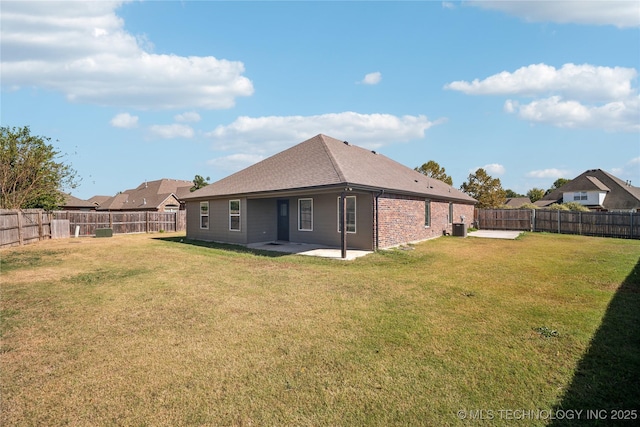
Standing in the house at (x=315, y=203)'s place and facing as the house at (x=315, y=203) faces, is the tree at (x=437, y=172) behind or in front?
in front

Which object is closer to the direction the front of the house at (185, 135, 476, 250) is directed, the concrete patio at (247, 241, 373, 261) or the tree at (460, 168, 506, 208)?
the tree

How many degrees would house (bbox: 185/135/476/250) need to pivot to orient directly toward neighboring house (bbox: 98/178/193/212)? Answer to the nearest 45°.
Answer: approximately 90° to its left

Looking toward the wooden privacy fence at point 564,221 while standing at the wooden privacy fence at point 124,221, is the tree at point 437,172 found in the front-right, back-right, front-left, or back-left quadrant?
front-left

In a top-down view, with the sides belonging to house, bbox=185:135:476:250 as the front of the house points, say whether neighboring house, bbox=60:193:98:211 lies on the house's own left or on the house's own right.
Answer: on the house's own left

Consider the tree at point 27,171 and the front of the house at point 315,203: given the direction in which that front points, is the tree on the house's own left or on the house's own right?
on the house's own left

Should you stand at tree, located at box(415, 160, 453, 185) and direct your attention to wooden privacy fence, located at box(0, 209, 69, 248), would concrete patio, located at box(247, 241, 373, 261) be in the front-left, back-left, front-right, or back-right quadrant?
front-left

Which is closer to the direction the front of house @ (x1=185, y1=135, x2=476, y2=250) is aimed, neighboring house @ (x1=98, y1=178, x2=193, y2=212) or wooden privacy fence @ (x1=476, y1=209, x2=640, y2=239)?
the wooden privacy fence

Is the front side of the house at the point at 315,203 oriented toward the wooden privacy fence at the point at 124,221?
no

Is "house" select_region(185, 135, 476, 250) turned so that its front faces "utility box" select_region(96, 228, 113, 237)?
no

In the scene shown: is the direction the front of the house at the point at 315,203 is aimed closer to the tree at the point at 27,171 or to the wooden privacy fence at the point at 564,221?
the wooden privacy fence

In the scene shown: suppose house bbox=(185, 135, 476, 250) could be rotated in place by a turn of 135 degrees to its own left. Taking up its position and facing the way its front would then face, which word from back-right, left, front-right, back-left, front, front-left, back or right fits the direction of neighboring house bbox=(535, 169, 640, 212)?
back-right

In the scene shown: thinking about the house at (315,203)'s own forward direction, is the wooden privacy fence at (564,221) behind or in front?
in front

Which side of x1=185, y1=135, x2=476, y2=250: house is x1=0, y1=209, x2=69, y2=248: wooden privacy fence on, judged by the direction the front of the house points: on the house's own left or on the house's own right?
on the house's own left

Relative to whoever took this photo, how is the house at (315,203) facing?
facing away from the viewer and to the right of the viewer

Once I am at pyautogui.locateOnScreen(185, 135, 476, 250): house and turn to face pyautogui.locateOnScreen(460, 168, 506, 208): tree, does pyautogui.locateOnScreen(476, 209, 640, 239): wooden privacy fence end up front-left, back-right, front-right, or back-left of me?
front-right

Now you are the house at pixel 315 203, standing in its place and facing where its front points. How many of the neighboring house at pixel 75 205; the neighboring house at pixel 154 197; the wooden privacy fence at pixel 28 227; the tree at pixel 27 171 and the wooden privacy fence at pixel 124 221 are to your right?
0

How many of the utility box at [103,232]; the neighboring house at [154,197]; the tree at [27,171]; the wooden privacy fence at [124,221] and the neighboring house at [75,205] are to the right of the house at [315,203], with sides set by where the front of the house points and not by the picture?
0
